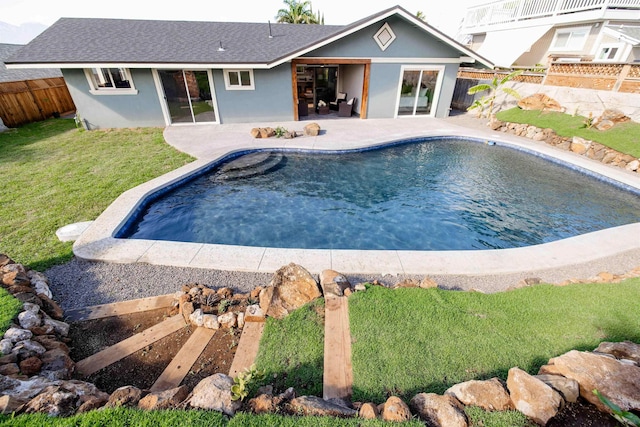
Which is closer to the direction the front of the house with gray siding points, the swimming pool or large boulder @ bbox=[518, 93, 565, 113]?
the swimming pool

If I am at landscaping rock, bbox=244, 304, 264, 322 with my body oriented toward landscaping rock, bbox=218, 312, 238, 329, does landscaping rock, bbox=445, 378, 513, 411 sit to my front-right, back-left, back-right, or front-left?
back-left

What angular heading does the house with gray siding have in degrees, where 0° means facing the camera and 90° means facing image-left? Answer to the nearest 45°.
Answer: approximately 0°

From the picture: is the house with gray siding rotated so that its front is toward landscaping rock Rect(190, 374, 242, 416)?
yes

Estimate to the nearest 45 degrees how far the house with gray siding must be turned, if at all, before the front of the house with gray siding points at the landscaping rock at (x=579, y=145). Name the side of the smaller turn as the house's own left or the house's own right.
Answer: approximately 45° to the house's own left

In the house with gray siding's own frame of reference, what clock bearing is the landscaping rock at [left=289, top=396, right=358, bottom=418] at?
The landscaping rock is roughly at 12 o'clock from the house with gray siding.

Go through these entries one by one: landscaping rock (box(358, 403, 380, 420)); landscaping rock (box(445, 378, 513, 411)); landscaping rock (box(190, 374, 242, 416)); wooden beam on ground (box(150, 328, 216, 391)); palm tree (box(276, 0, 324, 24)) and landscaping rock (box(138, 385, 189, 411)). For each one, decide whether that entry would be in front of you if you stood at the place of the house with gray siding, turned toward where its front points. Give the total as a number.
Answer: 5
